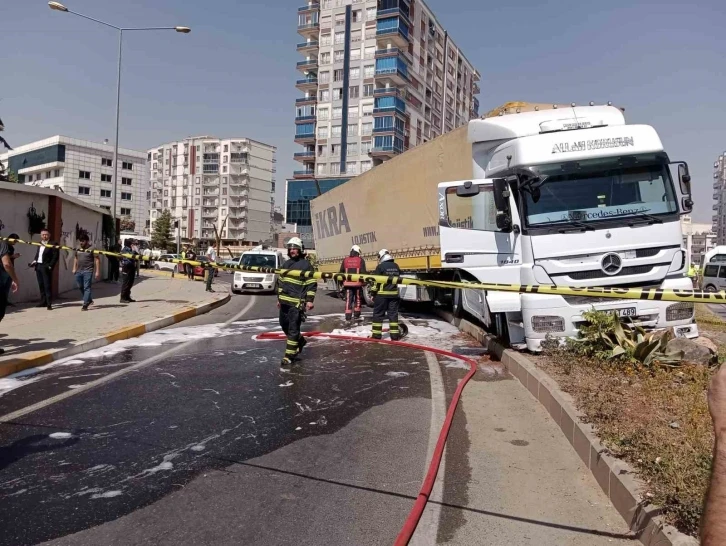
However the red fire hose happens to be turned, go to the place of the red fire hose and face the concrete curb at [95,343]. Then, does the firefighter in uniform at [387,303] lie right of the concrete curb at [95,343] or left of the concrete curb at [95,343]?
right

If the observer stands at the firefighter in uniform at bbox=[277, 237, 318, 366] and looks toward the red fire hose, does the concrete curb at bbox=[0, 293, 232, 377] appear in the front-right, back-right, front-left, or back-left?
back-right
